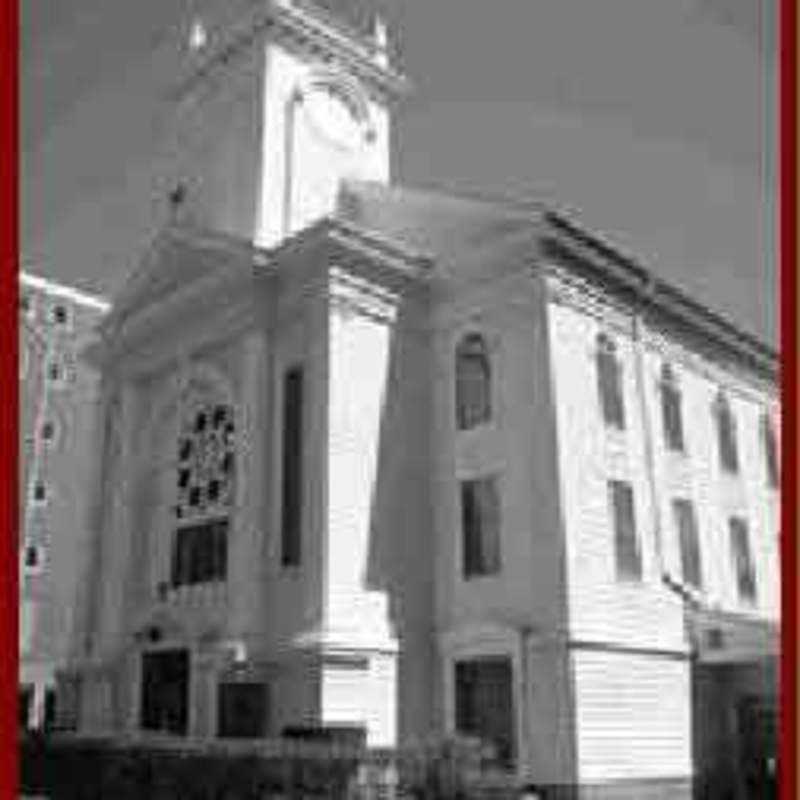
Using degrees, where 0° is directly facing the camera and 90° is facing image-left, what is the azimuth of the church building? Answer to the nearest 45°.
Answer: approximately 45°
